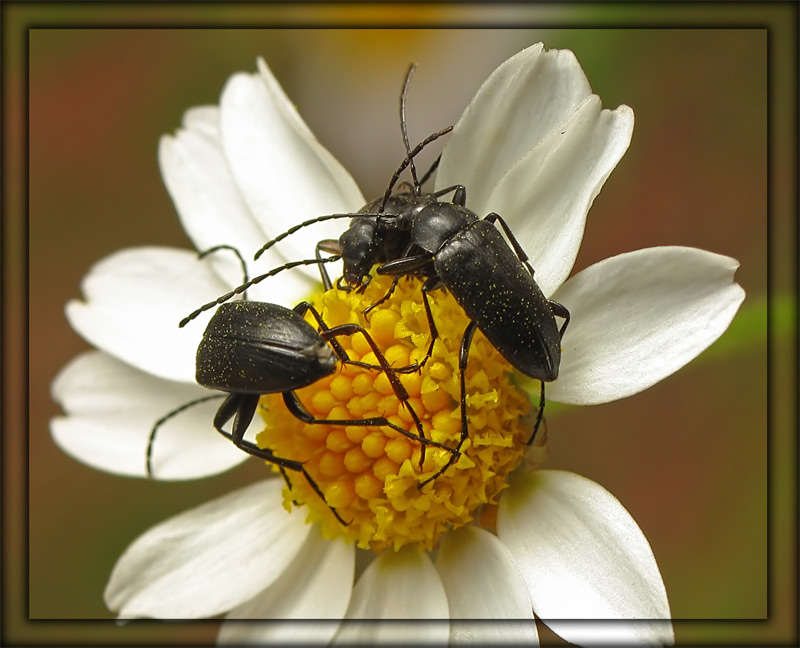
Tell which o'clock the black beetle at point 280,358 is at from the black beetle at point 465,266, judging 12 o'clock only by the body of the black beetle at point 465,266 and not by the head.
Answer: the black beetle at point 280,358 is roughly at 11 o'clock from the black beetle at point 465,266.

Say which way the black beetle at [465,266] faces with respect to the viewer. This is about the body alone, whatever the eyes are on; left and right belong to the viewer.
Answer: facing away from the viewer and to the left of the viewer
